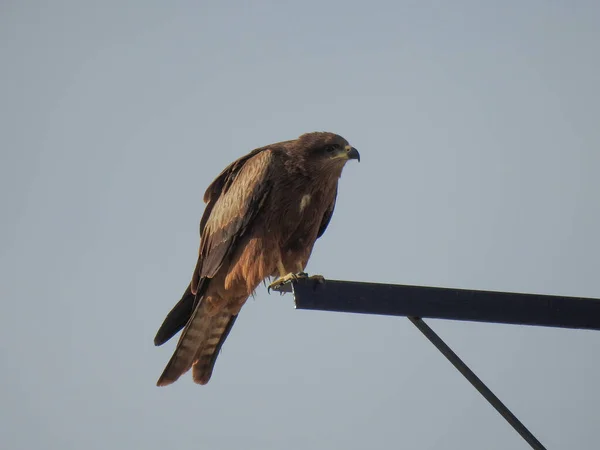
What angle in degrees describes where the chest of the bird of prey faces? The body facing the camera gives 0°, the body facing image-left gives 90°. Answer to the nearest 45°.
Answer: approximately 315°

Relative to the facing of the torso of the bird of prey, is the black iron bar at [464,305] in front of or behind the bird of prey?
in front

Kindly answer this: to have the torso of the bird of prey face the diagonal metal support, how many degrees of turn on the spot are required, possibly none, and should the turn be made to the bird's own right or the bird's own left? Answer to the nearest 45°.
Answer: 0° — it already faces it
